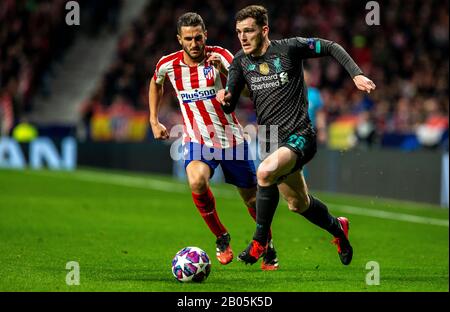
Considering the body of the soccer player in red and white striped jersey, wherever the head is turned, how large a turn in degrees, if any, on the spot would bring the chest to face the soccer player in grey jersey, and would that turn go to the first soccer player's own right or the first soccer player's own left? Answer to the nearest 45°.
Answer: approximately 45° to the first soccer player's own left

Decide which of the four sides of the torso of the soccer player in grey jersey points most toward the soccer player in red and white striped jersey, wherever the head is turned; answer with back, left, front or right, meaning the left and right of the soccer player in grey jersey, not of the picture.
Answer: right

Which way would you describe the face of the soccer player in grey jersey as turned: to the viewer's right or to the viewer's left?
to the viewer's left

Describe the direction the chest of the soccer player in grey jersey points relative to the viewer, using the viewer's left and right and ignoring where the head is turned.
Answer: facing the viewer and to the left of the viewer

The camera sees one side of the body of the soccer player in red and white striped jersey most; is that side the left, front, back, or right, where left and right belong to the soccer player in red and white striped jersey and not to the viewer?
front

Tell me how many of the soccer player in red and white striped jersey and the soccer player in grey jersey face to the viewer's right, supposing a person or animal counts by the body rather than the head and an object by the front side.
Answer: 0

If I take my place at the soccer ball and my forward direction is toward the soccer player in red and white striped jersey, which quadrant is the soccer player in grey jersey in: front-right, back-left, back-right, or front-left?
front-right
